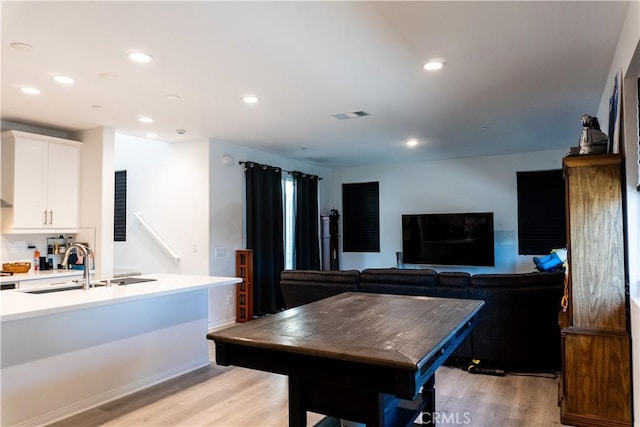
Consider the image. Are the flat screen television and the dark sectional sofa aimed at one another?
yes

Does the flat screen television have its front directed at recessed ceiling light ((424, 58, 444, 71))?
yes

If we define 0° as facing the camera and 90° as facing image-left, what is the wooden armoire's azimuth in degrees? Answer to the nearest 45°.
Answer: approximately 90°

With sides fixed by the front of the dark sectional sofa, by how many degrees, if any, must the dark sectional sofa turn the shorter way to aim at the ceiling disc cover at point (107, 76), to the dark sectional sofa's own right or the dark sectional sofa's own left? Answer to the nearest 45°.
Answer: approximately 90° to the dark sectional sofa's own left

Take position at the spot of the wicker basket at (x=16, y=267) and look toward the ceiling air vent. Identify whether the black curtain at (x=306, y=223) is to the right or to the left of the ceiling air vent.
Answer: left

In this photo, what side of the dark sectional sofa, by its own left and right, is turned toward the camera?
back

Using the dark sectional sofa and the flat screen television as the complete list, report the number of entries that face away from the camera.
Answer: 1
